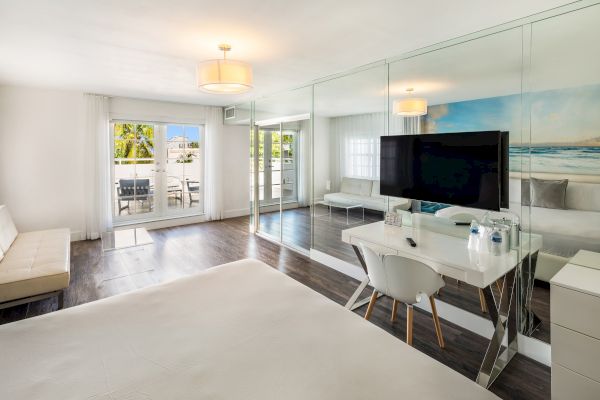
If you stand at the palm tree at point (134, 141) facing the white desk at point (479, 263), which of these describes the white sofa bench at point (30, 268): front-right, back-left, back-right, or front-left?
front-right

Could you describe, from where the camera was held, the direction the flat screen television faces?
facing the viewer and to the left of the viewer

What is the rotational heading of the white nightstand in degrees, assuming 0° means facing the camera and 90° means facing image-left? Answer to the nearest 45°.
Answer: approximately 45°

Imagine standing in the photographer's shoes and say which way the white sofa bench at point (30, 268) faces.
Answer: facing to the right of the viewer

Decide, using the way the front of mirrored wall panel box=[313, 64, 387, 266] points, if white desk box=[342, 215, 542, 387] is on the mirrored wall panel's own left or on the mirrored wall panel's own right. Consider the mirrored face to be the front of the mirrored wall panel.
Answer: on the mirrored wall panel's own left

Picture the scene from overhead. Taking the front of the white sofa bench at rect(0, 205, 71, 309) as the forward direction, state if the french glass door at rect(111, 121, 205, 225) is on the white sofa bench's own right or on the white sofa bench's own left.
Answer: on the white sofa bench's own left

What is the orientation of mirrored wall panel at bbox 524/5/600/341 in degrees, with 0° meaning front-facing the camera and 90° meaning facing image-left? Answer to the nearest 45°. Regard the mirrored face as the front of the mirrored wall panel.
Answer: approximately 45°

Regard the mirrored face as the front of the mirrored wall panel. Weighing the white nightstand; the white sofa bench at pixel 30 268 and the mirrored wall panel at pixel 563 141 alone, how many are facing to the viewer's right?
1
